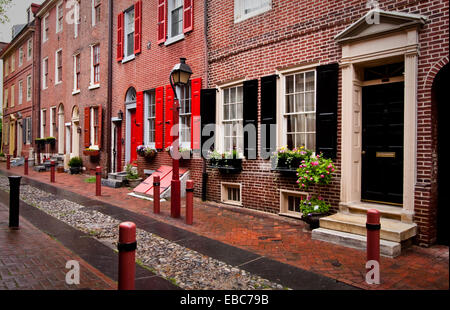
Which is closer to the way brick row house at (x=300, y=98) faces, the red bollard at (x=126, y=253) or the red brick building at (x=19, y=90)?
the red bollard

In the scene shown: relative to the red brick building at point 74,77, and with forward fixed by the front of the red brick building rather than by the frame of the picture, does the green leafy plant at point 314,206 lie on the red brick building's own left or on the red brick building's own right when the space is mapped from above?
on the red brick building's own left

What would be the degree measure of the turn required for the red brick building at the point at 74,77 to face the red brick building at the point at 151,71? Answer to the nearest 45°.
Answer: approximately 45° to its left

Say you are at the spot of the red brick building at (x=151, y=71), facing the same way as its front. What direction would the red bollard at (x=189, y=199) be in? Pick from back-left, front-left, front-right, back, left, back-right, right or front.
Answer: front-left

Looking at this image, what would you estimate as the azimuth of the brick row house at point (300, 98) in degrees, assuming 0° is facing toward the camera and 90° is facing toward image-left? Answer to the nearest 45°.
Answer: approximately 45°

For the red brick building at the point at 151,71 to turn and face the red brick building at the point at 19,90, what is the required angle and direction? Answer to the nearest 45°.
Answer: approximately 90° to its right

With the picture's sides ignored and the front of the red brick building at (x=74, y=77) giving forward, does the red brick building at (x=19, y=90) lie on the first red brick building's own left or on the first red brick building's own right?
on the first red brick building's own right

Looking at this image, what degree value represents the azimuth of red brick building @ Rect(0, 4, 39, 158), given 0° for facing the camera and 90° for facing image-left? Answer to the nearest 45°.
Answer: approximately 45°

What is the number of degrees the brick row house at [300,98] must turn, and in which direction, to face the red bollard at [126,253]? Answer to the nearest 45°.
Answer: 0° — it already faces it
